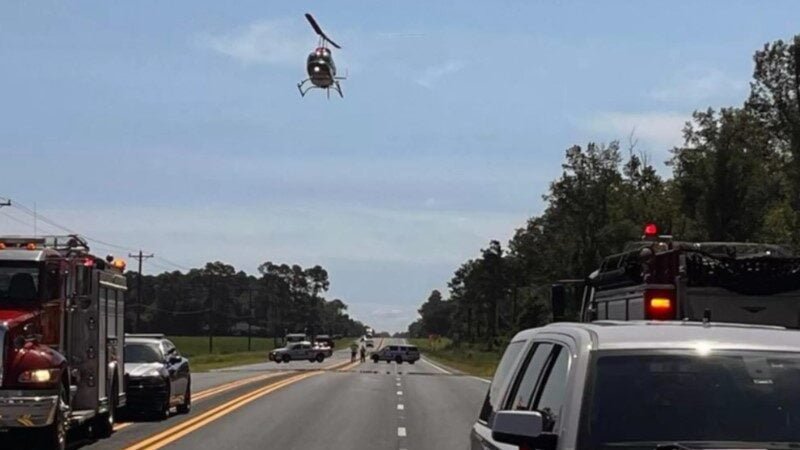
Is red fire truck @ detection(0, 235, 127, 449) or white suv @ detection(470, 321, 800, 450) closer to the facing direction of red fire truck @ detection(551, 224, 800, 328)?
the red fire truck

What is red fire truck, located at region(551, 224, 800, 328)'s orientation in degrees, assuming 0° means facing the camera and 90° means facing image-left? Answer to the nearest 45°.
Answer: approximately 135°
